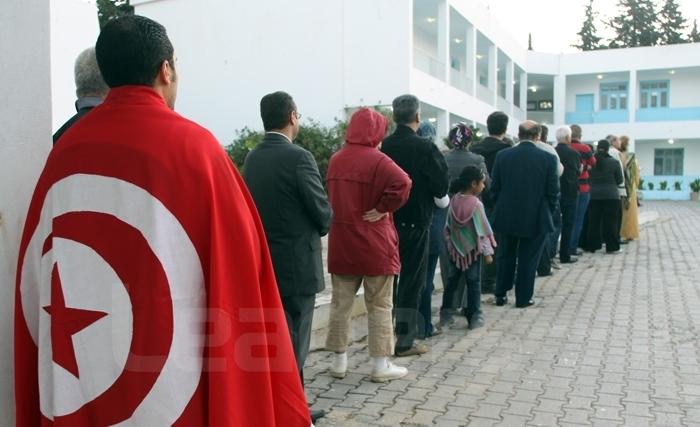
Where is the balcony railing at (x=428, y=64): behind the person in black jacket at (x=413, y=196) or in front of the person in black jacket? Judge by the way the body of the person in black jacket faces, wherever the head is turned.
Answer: in front

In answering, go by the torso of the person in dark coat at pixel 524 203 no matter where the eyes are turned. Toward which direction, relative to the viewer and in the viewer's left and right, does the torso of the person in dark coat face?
facing away from the viewer

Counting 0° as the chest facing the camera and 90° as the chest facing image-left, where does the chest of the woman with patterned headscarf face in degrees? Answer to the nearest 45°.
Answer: approximately 180°

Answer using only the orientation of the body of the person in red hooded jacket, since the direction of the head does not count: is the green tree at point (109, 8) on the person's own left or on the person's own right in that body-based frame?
on the person's own left

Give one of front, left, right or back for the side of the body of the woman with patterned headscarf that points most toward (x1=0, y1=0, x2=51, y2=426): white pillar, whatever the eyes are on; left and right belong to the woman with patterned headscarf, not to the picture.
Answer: back

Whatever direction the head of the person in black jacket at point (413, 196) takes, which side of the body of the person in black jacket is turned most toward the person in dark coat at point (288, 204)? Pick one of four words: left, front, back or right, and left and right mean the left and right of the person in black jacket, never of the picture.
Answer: back

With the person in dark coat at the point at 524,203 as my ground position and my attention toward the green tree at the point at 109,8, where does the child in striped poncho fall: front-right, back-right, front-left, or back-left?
back-left

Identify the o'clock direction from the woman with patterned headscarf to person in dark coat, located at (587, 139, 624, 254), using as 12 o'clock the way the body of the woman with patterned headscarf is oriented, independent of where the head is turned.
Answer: The person in dark coat is roughly at 1 o'clock from the woman with patterned headscarf.

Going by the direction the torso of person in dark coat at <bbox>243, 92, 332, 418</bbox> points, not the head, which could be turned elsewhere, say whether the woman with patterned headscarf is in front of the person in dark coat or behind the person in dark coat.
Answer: in front

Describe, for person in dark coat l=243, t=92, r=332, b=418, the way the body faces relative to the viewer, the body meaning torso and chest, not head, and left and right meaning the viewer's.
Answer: facing away from the viewer and to the right of the viewer

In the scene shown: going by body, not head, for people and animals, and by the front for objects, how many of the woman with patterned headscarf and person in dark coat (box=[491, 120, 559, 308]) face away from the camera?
2

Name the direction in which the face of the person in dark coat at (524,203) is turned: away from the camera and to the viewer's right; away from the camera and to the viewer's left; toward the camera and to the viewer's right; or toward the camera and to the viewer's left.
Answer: away from the camera and to the viewer's right

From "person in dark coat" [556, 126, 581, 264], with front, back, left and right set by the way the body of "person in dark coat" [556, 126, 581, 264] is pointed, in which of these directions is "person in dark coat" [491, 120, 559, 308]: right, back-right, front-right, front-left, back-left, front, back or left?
back-right

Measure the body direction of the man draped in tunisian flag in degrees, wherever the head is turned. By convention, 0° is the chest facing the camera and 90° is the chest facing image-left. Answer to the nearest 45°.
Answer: approximately 225°

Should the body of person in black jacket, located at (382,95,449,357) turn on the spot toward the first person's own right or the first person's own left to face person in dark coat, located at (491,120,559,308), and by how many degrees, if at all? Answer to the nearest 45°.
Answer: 0° — they already face them
